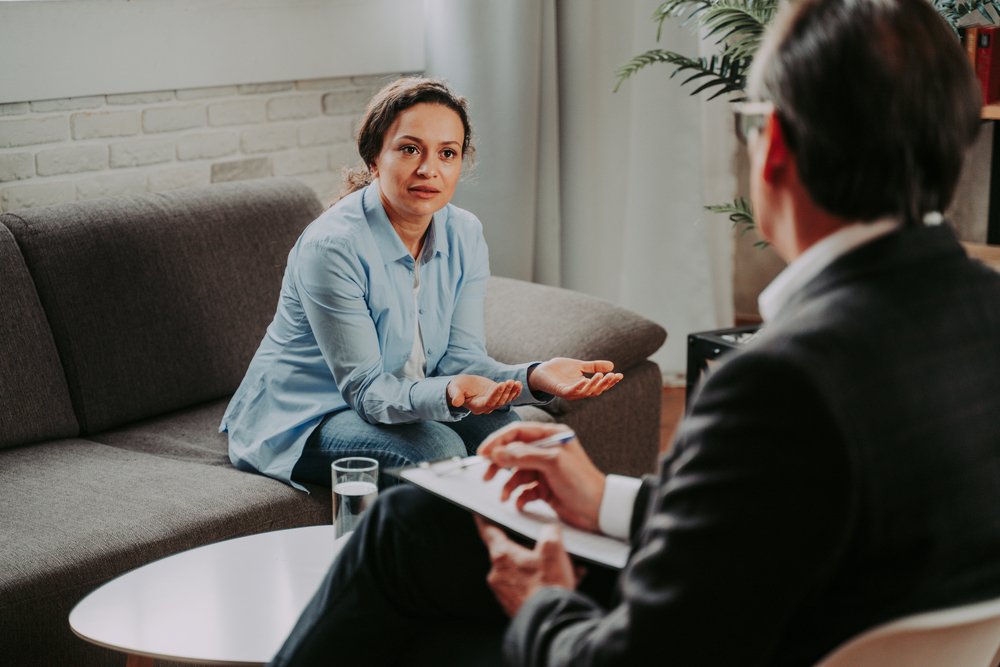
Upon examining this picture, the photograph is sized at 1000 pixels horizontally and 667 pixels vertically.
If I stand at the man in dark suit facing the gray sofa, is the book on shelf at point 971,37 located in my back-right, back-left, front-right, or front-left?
front-right

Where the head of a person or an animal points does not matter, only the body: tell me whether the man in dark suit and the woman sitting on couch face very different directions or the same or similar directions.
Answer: very different directions

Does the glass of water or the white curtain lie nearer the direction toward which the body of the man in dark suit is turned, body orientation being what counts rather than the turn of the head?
the glass of water

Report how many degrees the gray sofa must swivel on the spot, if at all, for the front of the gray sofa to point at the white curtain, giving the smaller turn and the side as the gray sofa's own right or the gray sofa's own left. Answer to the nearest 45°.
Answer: approximately 90° to the gray sofa's own left

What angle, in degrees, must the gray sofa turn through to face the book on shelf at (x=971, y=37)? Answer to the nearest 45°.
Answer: approximately 45° to its left

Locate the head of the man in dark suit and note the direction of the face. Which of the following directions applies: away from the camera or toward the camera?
away from the camera

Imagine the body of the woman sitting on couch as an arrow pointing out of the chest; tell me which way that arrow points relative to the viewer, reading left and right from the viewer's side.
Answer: facing the viewer and to the right of the viewer

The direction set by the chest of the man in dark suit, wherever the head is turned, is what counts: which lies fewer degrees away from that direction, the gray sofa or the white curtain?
the gray sofa

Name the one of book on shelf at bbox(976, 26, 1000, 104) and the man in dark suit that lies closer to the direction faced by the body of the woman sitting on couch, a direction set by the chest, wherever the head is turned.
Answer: the man in dark suit

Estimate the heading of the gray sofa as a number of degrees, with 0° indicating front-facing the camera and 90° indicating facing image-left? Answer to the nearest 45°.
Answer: approximately 315°

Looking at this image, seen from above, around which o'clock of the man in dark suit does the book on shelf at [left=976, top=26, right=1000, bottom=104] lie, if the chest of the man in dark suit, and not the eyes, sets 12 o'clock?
The book on shelf is roughly at 2 o'clock from the man in dark suit.

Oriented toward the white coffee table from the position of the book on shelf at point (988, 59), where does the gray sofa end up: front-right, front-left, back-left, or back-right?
front-right

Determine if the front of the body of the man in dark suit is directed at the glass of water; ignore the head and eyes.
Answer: yes

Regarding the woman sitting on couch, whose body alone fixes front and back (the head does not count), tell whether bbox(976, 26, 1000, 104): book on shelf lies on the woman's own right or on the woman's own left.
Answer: on the woman's own left

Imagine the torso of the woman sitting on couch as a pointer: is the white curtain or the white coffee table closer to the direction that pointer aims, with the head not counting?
the white coffee table

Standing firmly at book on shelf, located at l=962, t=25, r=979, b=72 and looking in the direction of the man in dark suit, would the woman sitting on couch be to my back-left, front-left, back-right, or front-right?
front-right

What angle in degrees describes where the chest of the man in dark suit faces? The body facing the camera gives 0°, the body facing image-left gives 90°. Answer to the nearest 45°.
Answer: approximately 135°
